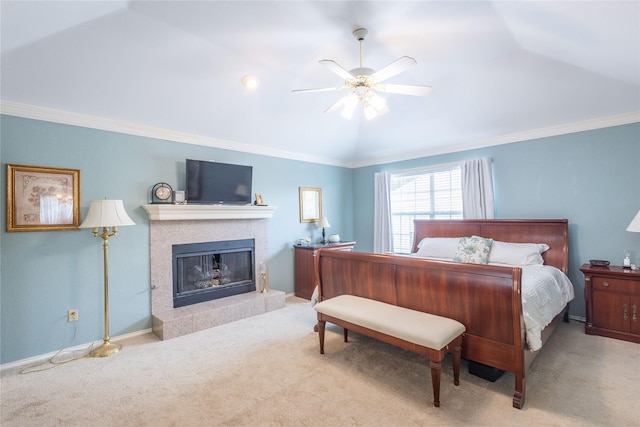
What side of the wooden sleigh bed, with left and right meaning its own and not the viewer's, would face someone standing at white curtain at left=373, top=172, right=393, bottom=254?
right

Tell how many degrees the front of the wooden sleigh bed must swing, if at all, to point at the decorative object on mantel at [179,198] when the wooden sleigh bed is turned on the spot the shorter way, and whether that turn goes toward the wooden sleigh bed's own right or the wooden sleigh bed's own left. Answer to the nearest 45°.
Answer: approximately 45° to the wooden sleigh bed's own right

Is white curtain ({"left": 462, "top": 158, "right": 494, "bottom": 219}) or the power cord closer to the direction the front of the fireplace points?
the white curtain

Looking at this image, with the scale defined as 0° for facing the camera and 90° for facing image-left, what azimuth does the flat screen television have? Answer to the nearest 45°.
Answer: approximately 315°

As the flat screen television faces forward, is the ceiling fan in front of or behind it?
in front

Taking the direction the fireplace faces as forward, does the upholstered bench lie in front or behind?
in front

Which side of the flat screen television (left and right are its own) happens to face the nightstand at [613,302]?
front

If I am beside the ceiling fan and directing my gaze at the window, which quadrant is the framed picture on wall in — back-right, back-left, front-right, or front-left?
back-left

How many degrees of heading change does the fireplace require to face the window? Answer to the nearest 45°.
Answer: approximately 45° to its left

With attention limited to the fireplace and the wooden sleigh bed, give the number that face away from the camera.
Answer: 0

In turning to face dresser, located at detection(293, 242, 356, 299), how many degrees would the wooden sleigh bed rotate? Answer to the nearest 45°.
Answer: approximately 90° to its right

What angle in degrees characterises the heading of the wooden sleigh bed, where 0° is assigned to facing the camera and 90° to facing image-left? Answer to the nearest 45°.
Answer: approximately 45°

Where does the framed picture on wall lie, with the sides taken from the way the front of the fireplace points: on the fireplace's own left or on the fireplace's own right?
on the fireplace's own right

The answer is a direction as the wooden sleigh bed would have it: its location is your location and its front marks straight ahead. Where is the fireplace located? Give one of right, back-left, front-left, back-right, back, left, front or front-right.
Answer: front-right
